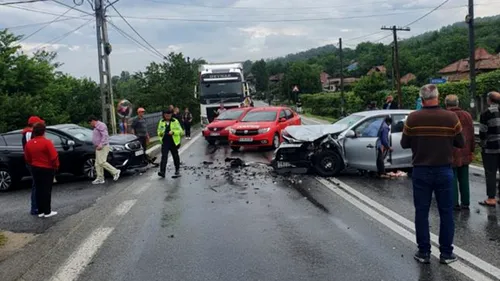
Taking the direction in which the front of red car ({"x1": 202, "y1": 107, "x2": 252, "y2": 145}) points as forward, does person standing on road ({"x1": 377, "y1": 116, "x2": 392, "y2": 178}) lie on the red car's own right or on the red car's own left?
on the red car's own left

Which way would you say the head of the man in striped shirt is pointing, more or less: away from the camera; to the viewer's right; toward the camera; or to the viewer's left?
away from the camera

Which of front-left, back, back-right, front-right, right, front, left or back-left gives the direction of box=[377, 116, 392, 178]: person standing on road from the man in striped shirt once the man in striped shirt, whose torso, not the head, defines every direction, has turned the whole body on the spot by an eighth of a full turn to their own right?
front-left

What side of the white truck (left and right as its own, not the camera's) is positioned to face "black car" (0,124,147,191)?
front

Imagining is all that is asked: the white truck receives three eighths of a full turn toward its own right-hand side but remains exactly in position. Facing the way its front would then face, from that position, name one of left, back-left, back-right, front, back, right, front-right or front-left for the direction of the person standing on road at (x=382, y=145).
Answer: back-left

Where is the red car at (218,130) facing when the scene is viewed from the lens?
facing the viewer and to the left of the viewer

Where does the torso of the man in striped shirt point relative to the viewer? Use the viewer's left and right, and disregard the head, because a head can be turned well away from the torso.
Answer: facing away from the viewer

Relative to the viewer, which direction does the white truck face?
toward the camera
